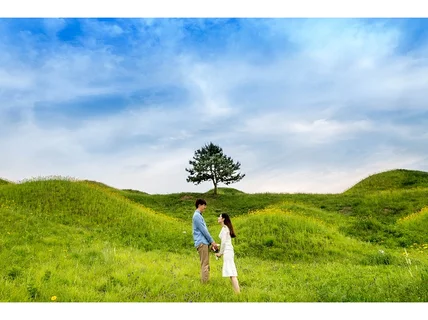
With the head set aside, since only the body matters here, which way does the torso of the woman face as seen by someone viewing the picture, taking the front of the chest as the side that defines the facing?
to the viewer's left

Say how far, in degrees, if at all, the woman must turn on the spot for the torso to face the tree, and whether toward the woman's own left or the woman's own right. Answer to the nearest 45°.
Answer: approximately 90° to the woman's own right

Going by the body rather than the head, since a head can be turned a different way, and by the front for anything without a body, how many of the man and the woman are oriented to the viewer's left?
1

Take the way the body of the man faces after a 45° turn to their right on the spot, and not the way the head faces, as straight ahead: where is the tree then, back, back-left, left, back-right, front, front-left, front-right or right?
back-left

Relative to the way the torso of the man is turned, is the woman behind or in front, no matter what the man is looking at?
in front

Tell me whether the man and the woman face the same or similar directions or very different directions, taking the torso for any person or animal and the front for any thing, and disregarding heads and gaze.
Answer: very different directions

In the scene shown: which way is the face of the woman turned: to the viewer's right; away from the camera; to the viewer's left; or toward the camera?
to the viewer's left

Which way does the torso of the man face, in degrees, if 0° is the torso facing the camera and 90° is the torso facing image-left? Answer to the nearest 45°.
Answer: approximately 270°
